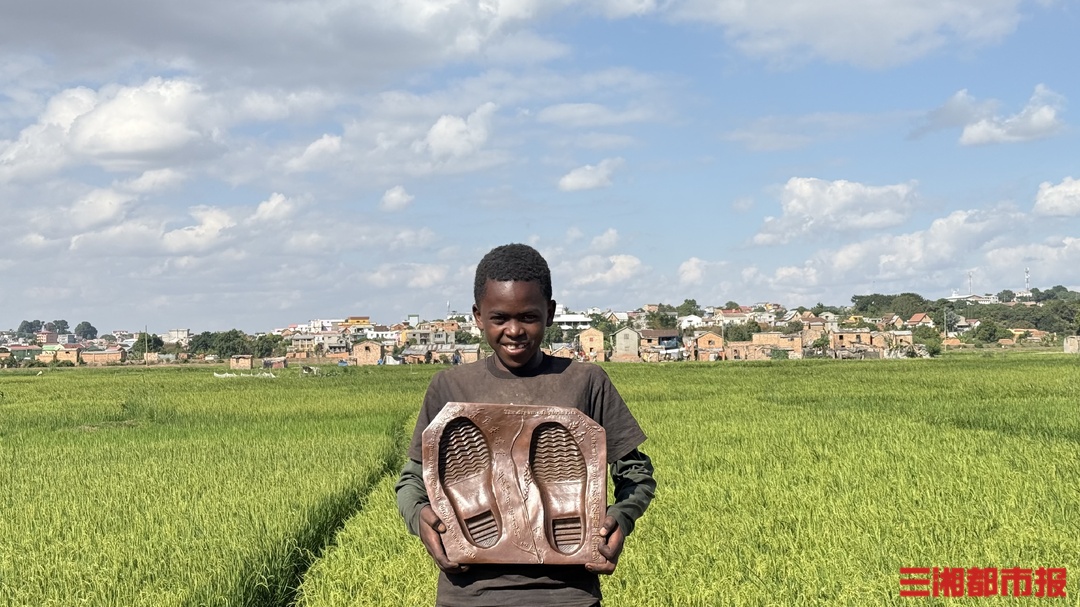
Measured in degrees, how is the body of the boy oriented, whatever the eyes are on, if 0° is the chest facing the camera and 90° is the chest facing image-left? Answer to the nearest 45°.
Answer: approximately 0°
